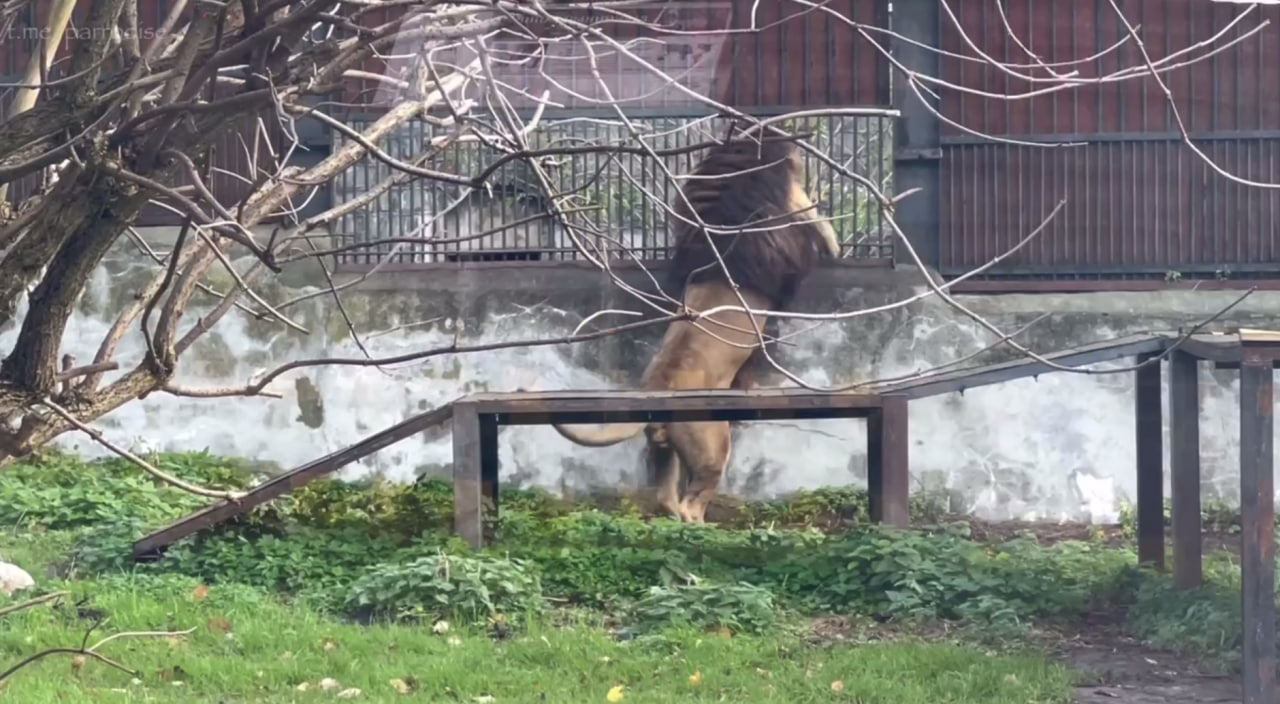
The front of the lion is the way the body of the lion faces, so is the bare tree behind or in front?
behind

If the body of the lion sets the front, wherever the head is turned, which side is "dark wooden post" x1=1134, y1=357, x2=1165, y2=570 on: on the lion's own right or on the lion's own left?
on the lion's own right

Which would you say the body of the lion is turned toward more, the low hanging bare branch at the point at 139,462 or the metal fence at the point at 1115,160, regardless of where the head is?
the metal fence

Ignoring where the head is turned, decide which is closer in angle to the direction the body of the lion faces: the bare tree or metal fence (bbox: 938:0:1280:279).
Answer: the metal fence

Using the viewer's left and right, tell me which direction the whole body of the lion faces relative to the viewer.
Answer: facing away from the viewer and to the right of the viewer

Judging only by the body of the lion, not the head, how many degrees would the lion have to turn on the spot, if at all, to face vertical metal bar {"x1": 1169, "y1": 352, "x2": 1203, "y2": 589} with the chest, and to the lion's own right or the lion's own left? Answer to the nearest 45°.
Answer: approximately 90° to the lion's own right

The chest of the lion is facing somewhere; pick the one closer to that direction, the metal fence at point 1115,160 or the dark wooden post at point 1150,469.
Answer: the metal fence

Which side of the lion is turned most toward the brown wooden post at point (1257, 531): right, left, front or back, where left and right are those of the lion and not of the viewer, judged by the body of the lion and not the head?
right

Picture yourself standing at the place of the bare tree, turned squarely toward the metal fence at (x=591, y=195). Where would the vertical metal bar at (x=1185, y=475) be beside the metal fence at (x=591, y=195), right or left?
right
